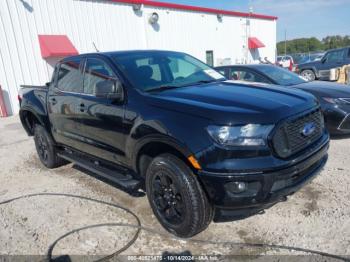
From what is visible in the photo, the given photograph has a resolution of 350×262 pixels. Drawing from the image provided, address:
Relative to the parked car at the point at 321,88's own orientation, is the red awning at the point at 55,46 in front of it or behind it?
behind

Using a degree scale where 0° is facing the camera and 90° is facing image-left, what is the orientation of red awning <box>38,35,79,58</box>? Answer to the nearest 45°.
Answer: approximately 315°

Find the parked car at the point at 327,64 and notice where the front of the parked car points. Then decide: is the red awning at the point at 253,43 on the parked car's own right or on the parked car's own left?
on the parked car's own right

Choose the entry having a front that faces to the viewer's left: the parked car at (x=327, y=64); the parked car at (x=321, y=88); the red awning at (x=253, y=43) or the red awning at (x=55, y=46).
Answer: the parked car at (x=327, y=64)

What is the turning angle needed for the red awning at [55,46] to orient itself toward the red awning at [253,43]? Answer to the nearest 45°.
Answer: approximately 90° to its left

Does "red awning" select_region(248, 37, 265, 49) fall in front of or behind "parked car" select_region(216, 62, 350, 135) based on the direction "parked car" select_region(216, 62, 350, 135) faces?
behind

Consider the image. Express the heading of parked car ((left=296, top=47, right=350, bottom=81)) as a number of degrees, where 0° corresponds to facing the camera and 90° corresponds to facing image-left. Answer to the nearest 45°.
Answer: approximately 90°

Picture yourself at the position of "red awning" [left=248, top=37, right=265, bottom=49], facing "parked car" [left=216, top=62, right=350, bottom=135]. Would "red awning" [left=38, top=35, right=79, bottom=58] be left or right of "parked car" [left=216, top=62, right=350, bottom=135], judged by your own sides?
right

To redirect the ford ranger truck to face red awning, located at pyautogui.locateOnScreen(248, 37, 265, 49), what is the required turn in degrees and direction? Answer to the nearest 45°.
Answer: approximately 135° to its left

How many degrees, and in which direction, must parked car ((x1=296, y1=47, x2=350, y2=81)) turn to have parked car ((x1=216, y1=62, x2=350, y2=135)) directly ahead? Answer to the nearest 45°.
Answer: approximately 90° to its left

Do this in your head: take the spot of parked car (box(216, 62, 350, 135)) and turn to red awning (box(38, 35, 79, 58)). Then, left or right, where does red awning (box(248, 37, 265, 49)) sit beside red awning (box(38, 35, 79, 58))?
right
